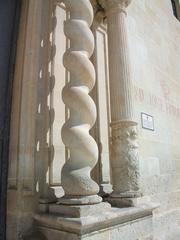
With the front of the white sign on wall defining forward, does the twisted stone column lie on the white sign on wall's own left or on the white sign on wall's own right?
on the white sign on wall's own right

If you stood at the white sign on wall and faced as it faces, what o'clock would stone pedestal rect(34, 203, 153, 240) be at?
The stone pedestal is roughly at 2 o'clock from the white sign on wall.
